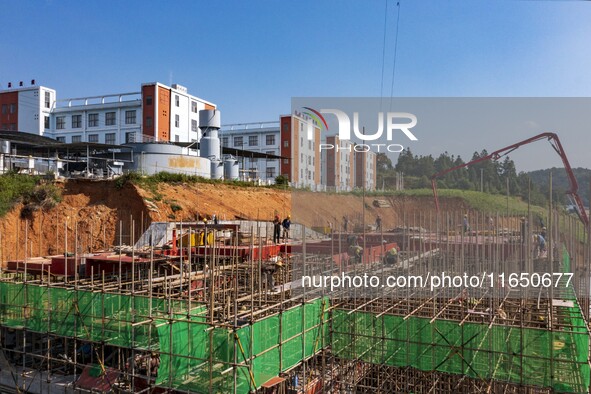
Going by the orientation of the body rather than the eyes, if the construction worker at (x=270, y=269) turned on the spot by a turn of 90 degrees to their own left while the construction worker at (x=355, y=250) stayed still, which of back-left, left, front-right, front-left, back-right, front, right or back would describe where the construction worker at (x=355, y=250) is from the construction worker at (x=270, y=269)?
front-right

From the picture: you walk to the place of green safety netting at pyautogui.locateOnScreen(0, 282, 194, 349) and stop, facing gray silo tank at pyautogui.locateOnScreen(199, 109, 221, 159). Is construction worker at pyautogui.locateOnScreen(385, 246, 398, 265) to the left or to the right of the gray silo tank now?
right

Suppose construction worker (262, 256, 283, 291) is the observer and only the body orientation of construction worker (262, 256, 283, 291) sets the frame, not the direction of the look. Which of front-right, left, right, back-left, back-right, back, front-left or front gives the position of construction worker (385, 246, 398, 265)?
front-left

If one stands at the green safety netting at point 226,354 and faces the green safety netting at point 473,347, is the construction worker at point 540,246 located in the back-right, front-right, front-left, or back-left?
front-left
